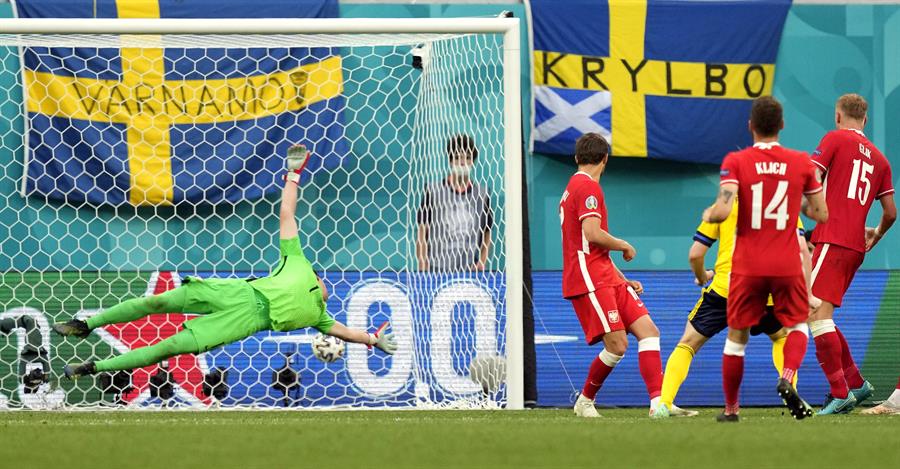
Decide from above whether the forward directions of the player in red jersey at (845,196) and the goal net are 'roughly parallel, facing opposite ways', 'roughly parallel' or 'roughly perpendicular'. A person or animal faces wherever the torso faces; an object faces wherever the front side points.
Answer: roughly parallel, facing opposite ways

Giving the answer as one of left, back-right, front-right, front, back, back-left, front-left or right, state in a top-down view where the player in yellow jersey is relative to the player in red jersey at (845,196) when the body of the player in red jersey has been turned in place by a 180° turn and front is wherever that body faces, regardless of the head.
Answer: right

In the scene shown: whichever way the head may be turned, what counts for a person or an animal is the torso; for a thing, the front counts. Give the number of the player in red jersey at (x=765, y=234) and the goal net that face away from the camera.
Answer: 1

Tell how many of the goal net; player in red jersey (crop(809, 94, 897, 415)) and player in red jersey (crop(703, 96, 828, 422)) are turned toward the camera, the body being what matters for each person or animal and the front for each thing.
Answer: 1

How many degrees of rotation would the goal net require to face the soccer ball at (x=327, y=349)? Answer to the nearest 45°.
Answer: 0° — it already faces it

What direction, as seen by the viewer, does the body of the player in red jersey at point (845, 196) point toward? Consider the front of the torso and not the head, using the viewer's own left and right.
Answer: facing away from the viewer and to the left of the viewer

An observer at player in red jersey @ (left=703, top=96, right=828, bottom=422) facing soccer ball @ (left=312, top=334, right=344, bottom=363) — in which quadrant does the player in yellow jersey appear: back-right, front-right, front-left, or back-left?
front-right

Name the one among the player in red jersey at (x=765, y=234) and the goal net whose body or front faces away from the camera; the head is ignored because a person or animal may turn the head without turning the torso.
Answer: the player in red jersey

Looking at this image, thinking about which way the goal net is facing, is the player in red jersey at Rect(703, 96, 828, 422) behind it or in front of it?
in front

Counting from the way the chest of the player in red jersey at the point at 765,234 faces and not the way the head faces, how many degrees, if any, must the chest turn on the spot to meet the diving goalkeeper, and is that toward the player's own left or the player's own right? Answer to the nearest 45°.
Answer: approximately 90° to the player's own left

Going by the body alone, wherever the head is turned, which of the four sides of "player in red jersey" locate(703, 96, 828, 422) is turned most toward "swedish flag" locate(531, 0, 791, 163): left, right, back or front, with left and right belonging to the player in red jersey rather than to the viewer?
front

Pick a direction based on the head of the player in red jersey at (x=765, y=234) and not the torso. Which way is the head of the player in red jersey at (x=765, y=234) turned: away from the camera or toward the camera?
away from the camera

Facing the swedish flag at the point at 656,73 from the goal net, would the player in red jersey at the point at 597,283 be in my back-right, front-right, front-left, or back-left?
front-right

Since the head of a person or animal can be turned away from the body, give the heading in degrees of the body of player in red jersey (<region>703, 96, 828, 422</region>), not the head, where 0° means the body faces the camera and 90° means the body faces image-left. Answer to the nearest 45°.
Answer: approximately 180°

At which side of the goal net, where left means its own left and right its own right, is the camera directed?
front

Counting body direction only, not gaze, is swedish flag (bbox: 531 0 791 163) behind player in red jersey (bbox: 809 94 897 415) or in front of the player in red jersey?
in front

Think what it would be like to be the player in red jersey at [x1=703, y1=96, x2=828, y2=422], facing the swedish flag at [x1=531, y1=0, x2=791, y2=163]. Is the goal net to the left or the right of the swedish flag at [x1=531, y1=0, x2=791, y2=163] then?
left
